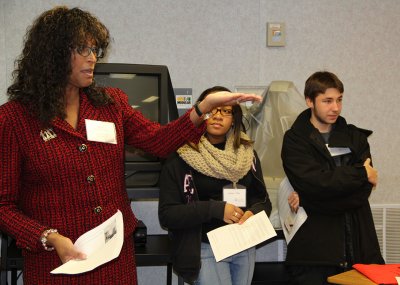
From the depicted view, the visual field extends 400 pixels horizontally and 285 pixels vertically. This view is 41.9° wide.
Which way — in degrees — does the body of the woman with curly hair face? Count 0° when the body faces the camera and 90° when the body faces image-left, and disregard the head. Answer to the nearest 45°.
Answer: approximately 315°

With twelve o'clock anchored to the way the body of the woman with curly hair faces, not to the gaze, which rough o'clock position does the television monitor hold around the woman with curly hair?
The television monitor is roughly at 8 o'clock from the woman with curly hair.
